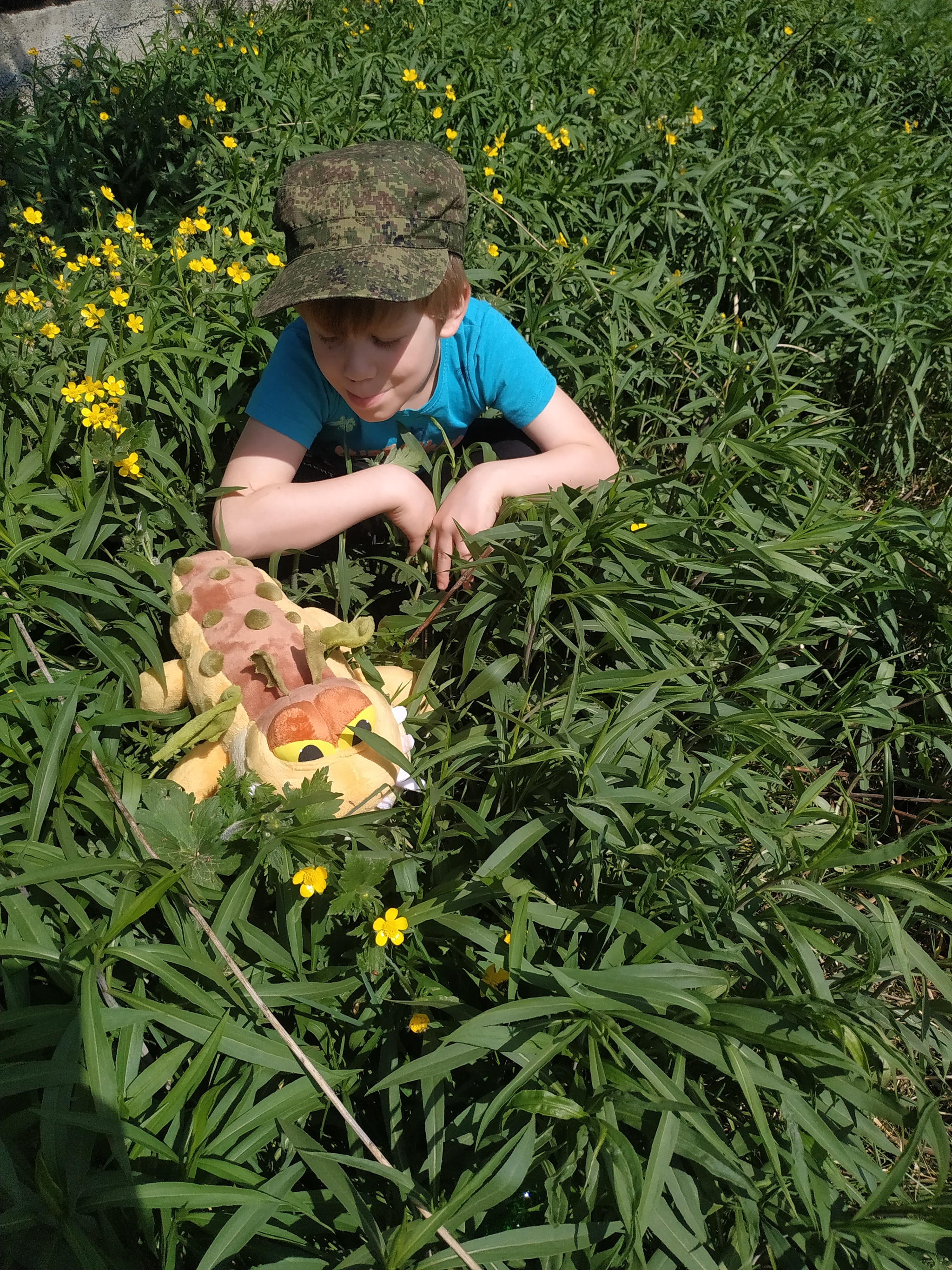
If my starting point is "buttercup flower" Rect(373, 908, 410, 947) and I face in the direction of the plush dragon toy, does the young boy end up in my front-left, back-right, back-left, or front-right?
front-right

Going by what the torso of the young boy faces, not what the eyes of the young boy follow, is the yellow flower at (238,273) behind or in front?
behind

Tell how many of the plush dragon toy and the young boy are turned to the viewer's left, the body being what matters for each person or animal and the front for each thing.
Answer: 0

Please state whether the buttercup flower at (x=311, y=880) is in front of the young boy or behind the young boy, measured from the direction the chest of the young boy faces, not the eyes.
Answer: in front

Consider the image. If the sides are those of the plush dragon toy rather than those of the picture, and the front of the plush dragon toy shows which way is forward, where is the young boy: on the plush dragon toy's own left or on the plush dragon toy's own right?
on the plush dragon toy's own left

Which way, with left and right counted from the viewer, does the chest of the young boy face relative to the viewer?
facing the viewer

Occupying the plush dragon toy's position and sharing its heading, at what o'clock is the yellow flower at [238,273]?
The yellow flower is roughly at 8 o'clock from the plush dragon toy.

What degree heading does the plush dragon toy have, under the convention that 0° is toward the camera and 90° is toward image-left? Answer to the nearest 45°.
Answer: approximately 315°

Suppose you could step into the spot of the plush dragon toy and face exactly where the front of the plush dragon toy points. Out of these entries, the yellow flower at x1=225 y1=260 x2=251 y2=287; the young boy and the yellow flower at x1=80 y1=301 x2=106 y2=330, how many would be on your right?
0

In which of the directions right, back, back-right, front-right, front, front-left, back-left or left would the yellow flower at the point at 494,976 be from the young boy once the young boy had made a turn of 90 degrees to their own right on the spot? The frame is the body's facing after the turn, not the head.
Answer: left

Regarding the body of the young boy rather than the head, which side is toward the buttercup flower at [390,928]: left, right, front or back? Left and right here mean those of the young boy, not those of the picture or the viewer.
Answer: front

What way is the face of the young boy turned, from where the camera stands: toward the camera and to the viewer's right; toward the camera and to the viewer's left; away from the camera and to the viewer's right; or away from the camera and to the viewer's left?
toward the camera and to the viewer's left

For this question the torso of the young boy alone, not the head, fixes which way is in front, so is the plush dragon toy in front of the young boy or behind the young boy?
in front
